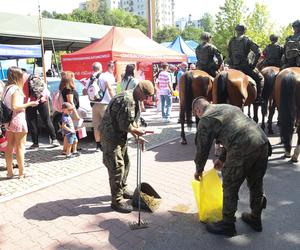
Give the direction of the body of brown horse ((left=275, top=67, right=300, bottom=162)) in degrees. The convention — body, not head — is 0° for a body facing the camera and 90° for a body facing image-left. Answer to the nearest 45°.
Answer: approximately 180°

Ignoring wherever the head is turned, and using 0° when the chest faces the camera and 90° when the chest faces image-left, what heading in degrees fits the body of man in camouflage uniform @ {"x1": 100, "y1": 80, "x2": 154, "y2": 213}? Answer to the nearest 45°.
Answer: approximately 270°

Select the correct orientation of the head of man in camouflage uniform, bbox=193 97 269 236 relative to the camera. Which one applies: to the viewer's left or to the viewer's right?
to the viewer's left

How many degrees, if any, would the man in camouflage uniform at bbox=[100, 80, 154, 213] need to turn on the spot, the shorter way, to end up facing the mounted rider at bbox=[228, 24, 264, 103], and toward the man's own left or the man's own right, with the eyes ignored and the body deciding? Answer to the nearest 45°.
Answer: approximately 45° to the man's own left

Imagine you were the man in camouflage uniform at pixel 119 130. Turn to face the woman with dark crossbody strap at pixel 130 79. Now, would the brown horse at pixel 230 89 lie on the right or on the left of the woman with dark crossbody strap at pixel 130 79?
right

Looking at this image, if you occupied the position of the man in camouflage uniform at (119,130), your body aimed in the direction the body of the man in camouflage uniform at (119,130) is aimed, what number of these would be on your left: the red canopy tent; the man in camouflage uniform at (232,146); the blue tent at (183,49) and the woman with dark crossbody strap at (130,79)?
3

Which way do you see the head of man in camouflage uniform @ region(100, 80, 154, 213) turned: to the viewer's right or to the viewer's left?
to the viewer's right

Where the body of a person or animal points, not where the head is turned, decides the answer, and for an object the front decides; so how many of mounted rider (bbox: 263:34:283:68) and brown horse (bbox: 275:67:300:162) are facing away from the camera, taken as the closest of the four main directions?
2

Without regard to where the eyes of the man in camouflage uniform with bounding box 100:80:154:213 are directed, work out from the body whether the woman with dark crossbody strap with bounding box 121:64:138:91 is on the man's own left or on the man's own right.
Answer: on the man's own left

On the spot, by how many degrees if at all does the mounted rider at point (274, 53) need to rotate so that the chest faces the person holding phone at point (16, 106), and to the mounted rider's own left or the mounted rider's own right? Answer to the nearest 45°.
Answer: approximately 135° to the mounted rider's own left
